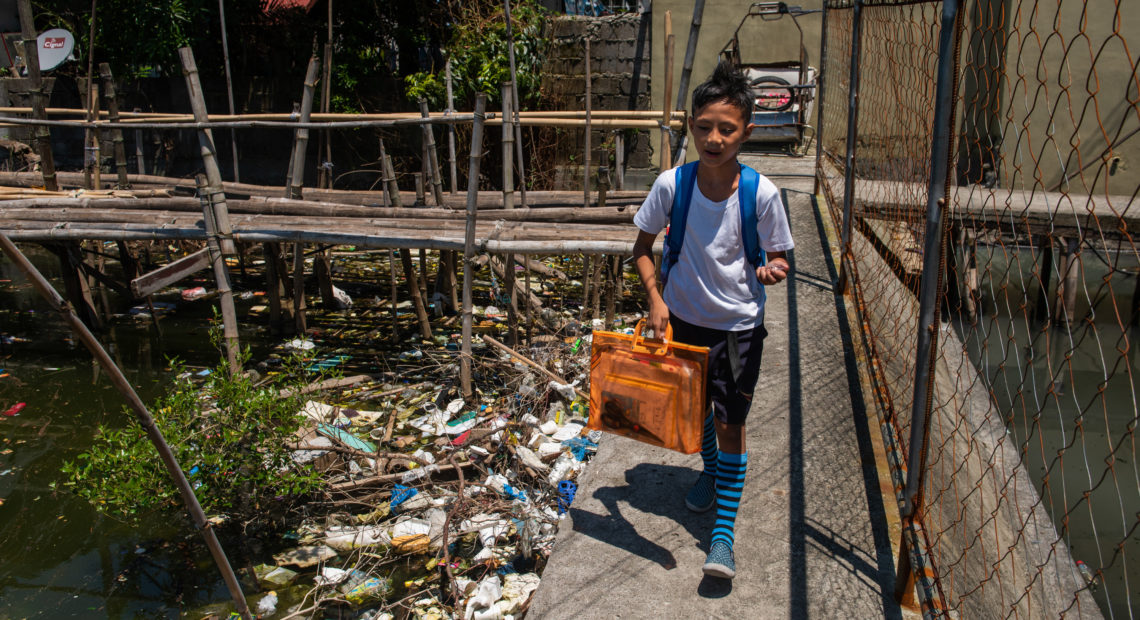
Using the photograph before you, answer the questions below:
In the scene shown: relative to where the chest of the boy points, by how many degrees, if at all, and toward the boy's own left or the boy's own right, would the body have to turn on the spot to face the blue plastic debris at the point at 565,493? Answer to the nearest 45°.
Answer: approximately 135° to the boy's own right

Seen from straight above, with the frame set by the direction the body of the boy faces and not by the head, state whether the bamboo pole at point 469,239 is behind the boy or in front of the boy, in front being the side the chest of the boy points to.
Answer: behind

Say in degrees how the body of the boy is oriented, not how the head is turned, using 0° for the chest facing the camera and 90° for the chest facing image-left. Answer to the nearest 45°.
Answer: approximately 0°

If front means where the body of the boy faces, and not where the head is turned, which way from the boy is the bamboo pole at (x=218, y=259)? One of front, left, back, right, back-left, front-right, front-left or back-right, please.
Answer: back-right

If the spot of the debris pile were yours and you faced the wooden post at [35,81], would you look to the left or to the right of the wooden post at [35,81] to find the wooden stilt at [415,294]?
right

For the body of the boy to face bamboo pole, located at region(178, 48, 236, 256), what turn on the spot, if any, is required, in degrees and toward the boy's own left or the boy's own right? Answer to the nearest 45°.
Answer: approximately 135° to the boy's own right

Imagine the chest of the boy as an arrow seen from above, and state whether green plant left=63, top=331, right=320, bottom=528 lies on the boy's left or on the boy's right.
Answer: on the boy's right

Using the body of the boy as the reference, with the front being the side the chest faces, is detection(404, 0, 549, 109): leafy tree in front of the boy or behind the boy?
behind

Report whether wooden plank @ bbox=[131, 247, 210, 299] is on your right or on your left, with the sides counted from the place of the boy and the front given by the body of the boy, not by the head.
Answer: on your right
